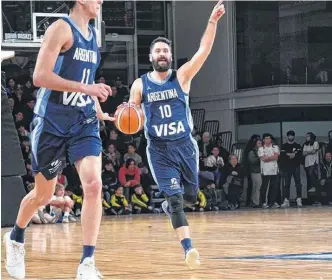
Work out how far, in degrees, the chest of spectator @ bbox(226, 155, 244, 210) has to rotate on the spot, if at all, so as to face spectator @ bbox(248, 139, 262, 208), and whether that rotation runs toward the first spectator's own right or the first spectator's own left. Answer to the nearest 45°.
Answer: approximately 135° to the first spectator's own left

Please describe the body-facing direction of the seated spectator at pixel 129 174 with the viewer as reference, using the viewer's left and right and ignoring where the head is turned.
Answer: facing the viewer

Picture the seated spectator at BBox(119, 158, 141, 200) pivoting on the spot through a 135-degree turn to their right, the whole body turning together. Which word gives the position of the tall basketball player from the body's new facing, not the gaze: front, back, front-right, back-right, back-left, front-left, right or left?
back-left

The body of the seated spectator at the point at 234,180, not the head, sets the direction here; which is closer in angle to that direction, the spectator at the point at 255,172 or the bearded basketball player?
the bearded basketball player

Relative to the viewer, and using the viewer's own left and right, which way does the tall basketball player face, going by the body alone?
facing the viewer and to the right of the viewer

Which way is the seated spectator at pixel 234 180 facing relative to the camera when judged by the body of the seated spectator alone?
toward the camera

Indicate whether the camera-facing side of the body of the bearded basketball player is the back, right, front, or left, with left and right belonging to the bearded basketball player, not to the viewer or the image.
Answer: front

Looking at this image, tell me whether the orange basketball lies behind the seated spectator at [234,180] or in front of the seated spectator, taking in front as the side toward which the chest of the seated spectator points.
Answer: in front

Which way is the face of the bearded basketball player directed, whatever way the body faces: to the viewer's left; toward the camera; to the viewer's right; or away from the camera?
toward the camera

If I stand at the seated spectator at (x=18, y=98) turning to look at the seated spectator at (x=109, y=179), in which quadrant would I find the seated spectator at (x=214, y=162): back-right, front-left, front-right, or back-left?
front-left

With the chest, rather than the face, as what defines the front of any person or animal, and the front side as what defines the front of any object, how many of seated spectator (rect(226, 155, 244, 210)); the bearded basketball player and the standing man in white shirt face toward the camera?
3

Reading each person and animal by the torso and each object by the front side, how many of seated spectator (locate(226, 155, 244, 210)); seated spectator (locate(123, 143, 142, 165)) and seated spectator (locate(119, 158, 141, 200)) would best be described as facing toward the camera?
3

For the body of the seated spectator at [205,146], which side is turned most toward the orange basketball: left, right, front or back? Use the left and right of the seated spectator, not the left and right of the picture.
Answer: front

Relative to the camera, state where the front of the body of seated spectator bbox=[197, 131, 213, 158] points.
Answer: toward the camera

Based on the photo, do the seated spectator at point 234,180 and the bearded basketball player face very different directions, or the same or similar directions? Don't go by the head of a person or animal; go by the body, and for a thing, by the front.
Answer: same or similar directions
